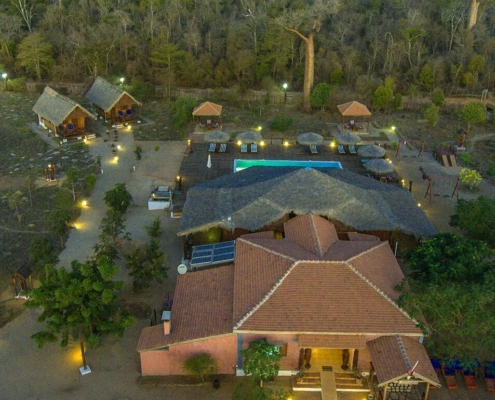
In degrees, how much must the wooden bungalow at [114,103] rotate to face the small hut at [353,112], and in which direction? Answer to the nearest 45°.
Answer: approximately 45° to its left

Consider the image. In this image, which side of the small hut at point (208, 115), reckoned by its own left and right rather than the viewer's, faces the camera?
front

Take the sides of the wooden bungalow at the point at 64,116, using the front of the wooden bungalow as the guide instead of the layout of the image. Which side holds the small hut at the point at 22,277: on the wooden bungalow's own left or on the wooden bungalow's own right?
on the wooden bungalow's own right

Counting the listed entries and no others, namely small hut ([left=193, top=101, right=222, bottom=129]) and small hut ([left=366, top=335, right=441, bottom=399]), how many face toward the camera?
2

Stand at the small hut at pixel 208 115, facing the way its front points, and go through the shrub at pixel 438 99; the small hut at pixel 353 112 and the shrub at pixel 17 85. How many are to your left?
2

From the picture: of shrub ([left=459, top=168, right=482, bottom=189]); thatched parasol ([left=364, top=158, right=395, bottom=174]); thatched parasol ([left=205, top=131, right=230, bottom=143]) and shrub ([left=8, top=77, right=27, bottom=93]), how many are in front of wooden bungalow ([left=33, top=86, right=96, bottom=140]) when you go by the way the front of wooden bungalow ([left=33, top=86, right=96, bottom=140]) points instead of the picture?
3

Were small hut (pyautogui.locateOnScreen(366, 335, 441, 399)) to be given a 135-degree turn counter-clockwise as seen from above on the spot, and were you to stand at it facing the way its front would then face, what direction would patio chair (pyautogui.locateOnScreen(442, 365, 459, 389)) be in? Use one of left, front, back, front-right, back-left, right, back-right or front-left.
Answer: front

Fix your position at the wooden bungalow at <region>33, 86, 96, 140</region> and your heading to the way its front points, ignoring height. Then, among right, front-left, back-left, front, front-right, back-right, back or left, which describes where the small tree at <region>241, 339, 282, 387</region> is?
front-right

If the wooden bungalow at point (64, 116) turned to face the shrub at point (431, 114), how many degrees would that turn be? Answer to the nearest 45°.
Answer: approximately 45° to its left

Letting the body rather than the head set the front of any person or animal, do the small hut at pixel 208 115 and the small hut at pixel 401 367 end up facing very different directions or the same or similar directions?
same or similar directions

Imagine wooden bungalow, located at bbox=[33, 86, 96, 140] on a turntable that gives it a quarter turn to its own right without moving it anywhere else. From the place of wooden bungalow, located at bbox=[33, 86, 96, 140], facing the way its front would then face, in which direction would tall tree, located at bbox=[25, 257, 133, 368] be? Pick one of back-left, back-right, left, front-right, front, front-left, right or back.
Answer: front-left

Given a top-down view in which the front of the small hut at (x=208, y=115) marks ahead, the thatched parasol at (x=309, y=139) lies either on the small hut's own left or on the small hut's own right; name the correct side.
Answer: on the small hut's own left

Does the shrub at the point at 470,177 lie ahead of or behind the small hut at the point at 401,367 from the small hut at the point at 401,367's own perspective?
behind

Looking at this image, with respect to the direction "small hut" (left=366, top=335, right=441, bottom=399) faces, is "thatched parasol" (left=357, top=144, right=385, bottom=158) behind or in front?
behind

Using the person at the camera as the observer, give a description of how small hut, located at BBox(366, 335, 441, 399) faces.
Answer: facing the viewer

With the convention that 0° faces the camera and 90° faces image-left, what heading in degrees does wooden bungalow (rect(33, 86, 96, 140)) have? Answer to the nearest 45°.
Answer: approximately 315°

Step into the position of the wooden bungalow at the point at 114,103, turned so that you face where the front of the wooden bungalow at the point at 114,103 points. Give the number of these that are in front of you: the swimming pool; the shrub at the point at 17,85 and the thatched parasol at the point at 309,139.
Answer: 2

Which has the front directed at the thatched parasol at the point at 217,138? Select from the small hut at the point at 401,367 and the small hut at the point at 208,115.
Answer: the small hut at the point at 208,115

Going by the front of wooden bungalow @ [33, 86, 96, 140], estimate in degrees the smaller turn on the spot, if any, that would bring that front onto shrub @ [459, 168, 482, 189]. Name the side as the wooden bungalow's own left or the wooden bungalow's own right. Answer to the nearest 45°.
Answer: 0° — it already faces it
